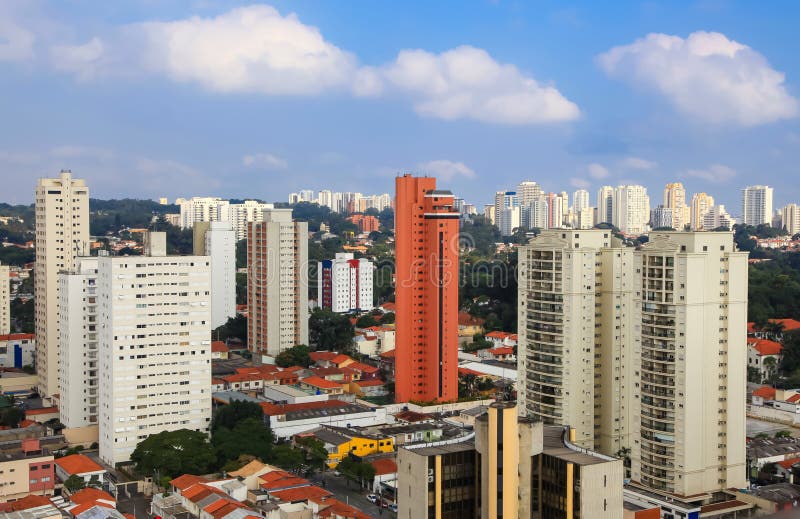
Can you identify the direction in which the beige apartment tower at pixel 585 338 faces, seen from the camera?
facing the viewer and to the left of the viewer

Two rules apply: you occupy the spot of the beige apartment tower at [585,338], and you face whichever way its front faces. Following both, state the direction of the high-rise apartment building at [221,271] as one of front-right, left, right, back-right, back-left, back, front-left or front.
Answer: right

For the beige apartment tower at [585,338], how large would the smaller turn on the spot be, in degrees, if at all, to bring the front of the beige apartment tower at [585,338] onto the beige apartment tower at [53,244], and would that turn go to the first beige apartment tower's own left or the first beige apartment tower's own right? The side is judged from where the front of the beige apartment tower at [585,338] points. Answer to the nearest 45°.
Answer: approximately 45° to the first beige apartment tower's own right

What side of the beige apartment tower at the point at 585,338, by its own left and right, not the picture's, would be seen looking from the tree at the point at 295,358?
right

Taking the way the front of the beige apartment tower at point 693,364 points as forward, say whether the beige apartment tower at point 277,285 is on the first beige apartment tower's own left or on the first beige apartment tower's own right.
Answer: on the first beige apartment tower's own right

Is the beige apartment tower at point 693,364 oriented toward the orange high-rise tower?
no

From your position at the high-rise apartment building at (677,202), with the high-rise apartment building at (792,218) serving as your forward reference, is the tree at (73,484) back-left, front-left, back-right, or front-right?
back-right

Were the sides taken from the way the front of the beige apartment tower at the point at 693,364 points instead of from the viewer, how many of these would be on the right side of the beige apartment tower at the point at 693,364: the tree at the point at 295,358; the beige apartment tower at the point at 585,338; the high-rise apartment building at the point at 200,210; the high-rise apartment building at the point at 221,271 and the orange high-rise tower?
5

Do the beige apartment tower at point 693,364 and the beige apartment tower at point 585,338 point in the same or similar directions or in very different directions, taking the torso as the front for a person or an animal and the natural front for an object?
same or similar directions

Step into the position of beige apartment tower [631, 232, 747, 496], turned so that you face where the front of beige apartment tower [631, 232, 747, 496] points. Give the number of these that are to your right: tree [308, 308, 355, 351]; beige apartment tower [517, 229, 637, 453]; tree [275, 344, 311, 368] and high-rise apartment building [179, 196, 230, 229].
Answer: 4

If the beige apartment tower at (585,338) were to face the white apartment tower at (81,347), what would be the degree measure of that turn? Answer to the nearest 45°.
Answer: approximately 45° to its right

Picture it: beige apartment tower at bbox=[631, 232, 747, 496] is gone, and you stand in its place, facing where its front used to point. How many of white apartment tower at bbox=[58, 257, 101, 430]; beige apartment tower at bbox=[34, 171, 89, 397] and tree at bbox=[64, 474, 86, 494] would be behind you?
0

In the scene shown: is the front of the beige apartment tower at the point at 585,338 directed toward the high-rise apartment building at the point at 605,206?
no

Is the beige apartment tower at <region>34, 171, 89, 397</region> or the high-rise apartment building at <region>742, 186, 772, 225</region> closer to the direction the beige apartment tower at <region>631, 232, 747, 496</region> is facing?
the beige apartment tower

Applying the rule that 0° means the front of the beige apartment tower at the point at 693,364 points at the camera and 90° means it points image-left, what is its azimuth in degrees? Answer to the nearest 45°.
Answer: approximately 45°

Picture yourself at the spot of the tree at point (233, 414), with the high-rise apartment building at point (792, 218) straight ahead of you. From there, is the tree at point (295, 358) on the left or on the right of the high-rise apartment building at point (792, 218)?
left

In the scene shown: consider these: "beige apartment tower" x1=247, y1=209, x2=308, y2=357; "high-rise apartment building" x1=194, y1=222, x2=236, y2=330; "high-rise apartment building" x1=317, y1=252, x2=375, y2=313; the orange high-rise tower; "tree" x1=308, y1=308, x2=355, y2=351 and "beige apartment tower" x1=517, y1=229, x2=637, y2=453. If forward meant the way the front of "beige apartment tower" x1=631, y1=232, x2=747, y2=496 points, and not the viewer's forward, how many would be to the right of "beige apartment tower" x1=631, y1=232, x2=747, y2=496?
6

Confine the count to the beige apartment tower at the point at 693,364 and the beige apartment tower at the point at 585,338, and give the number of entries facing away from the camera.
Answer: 0

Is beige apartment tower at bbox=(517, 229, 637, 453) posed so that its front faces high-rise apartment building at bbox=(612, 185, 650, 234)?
no

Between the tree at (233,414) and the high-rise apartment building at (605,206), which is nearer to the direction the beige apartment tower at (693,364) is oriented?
the tree
